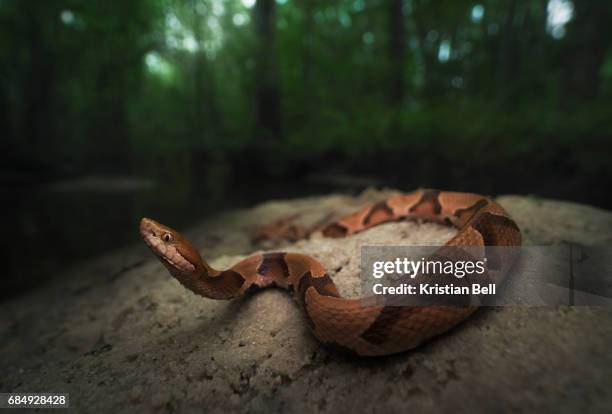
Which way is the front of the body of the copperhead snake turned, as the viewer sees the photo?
to the viewer's left

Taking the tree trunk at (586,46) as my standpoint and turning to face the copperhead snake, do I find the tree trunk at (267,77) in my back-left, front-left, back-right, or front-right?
front-right

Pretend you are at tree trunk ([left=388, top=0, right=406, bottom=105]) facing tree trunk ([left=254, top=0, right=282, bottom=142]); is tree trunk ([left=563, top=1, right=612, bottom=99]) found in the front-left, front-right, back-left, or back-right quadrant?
back-left

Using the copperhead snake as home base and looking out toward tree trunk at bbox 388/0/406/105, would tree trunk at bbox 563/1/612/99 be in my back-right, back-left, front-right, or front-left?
front-right

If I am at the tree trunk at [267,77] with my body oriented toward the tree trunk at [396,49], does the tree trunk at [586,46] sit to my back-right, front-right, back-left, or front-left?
front-right

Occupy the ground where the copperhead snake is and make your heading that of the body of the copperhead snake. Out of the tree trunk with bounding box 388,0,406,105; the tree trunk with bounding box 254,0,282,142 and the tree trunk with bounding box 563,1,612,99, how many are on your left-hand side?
0

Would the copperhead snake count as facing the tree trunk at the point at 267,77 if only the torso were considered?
no

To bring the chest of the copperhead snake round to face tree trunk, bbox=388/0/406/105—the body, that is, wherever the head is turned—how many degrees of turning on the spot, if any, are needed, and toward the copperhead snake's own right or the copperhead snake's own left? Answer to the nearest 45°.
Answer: approximately 90° to the copperhead snake's own right

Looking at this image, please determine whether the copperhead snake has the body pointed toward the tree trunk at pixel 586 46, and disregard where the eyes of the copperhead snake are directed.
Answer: no
